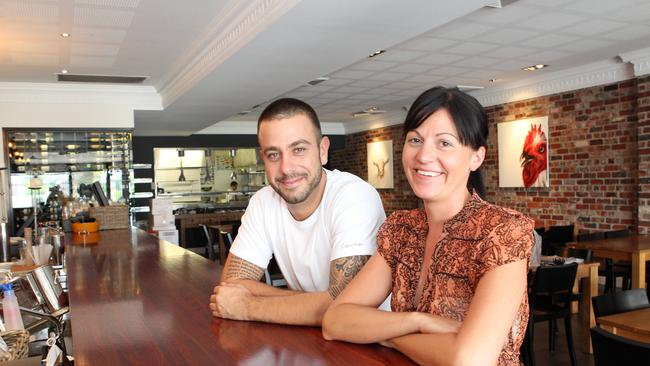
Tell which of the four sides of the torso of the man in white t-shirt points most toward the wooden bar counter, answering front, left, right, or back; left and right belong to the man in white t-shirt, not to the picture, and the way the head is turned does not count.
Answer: front

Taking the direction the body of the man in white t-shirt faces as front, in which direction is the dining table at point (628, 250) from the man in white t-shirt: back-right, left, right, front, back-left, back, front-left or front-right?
back

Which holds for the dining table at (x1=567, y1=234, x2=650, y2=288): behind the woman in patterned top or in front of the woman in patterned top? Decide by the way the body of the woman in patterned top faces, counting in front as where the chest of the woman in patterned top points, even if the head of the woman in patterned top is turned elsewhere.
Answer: behind

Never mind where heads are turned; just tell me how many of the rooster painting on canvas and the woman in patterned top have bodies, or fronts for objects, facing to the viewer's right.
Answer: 0

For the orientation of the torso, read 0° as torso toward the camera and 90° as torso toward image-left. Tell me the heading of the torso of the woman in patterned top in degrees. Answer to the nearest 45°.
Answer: approximately 45°

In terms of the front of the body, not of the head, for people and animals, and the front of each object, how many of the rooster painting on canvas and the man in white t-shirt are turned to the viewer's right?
0

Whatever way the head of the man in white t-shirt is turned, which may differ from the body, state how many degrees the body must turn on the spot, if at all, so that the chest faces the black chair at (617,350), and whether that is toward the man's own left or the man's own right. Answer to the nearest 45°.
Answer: approximately 135° to the man's own left

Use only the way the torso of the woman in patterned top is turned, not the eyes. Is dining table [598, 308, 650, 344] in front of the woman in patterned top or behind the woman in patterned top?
behind

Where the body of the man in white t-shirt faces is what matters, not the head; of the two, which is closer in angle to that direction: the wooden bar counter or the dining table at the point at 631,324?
the wooden bar counter

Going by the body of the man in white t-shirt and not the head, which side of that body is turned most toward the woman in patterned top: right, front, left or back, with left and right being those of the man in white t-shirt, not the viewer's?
left

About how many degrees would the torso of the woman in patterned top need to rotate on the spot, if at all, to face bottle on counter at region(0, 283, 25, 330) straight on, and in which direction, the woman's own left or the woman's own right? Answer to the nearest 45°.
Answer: approximately 45° to the woman's own right
